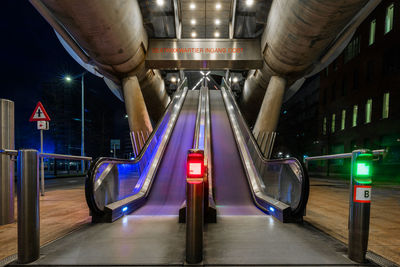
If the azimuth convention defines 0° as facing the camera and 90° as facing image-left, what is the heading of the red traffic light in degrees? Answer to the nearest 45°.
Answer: approximately 0°

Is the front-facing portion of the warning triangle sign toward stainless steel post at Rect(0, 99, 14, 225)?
yes

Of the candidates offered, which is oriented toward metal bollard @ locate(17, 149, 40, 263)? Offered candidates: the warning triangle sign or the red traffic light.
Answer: the warning triangle sign

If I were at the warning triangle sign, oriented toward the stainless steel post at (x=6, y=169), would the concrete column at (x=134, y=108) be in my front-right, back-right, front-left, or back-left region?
back-left

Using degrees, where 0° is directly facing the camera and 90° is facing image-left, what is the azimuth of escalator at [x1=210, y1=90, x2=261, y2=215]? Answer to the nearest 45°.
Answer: approximately 0°

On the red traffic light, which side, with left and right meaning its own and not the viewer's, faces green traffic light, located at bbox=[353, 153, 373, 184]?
left

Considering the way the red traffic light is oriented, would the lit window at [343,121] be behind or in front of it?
behind

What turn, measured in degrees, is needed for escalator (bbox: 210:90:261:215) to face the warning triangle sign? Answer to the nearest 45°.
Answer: approximately 90° to its right
